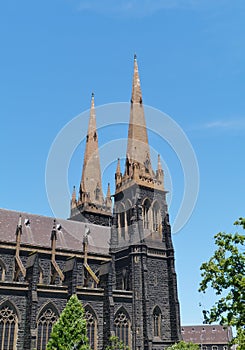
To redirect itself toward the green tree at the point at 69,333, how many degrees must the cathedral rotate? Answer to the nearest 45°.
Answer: approximately 135° to its right

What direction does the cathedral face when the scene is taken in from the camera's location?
facing away from the viewer and to the right of the viewer
